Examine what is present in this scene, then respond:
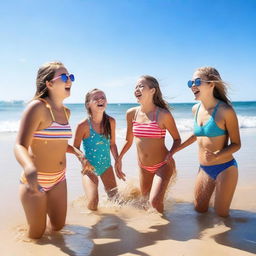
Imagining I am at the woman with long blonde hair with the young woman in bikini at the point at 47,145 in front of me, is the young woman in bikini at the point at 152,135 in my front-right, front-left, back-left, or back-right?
front-right

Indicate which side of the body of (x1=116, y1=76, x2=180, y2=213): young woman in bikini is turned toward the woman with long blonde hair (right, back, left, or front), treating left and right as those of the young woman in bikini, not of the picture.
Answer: left

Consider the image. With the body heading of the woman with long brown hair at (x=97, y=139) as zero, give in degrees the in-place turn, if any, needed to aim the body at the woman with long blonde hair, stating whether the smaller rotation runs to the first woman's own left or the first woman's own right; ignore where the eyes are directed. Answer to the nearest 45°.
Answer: approximately 45° to the first woman's own left

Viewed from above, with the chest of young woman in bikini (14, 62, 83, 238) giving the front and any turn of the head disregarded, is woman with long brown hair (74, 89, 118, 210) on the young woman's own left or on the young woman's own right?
on the young woman's own left

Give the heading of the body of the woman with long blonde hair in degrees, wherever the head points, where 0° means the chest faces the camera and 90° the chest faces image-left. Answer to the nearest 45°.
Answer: approximately 45°

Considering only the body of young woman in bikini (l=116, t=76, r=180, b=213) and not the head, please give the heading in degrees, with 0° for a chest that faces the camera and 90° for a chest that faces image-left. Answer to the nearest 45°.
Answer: approximately 45°

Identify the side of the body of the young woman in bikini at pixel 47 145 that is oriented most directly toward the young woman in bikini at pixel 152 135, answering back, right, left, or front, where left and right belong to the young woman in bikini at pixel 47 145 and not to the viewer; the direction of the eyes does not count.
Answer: left

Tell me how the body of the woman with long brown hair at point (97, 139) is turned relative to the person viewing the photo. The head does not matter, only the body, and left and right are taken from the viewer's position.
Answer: facing the viewer

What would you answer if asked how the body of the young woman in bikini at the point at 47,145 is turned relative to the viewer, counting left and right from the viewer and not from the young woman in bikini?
facing the viewer and to the right of the viewer

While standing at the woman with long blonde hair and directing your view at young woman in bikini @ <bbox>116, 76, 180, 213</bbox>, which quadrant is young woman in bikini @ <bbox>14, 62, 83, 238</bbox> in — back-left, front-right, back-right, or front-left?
front-left
